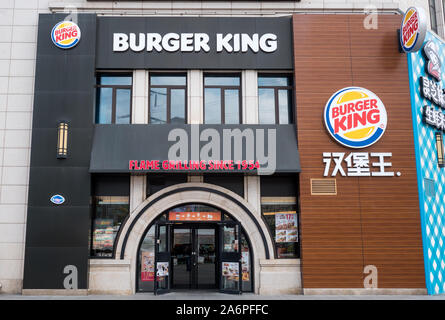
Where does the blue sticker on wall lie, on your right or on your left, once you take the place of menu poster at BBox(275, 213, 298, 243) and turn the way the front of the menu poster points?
on your right

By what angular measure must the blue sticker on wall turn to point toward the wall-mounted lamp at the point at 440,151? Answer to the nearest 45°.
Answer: approximately 90° to its left

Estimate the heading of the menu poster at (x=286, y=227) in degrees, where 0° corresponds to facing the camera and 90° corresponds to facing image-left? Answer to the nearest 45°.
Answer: approximately 0°

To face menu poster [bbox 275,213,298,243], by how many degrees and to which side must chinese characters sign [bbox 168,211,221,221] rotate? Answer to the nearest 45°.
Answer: approximately 90° to its left

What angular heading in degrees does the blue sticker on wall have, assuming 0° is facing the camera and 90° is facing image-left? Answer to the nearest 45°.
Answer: approximately 0°

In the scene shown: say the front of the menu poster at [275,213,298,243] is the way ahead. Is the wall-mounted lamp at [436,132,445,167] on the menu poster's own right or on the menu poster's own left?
on the menu poster's own left

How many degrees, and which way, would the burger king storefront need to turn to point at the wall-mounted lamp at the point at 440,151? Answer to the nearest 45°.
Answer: approximately 90° to its left
